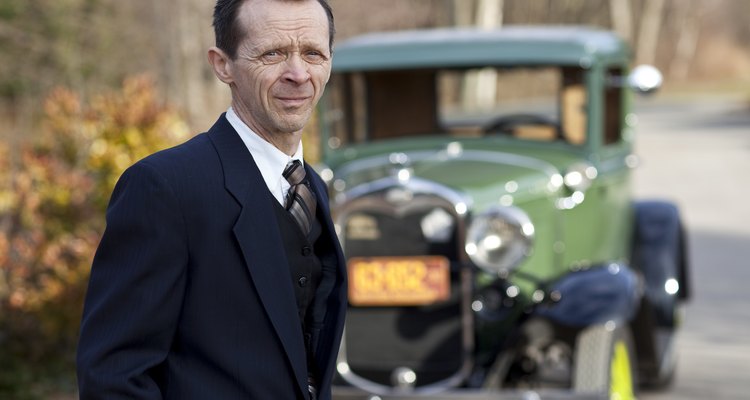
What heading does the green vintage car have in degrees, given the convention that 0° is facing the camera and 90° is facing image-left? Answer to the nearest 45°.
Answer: approximately 45°

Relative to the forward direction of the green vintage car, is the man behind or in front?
in front

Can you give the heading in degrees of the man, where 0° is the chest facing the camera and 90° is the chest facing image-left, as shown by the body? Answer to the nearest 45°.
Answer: approximately 315°

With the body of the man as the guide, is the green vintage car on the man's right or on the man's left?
on the man's left
